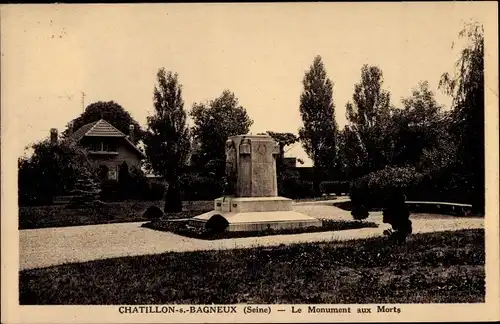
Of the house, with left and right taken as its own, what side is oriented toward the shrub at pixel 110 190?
front

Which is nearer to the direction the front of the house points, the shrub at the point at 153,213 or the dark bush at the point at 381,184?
the shrub

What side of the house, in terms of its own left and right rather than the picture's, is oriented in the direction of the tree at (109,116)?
back

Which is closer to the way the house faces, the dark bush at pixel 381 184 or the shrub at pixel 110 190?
the shrub

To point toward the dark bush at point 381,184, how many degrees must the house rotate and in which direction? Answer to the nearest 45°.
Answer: approximately 45° to its left

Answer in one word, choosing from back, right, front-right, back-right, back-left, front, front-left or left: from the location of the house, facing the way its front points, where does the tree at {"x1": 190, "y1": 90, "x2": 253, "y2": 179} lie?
front-left

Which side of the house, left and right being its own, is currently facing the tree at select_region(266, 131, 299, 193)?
left

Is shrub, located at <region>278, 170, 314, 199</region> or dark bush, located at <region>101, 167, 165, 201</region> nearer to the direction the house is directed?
the dark bush

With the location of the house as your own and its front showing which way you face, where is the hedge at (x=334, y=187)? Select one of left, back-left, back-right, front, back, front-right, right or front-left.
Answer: left

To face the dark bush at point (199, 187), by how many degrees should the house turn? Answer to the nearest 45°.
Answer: approximately 45° to its left

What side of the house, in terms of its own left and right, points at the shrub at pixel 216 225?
front

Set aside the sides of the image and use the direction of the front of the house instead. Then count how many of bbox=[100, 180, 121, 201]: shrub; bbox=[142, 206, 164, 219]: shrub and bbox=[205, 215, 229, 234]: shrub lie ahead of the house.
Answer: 3

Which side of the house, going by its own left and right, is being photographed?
front
